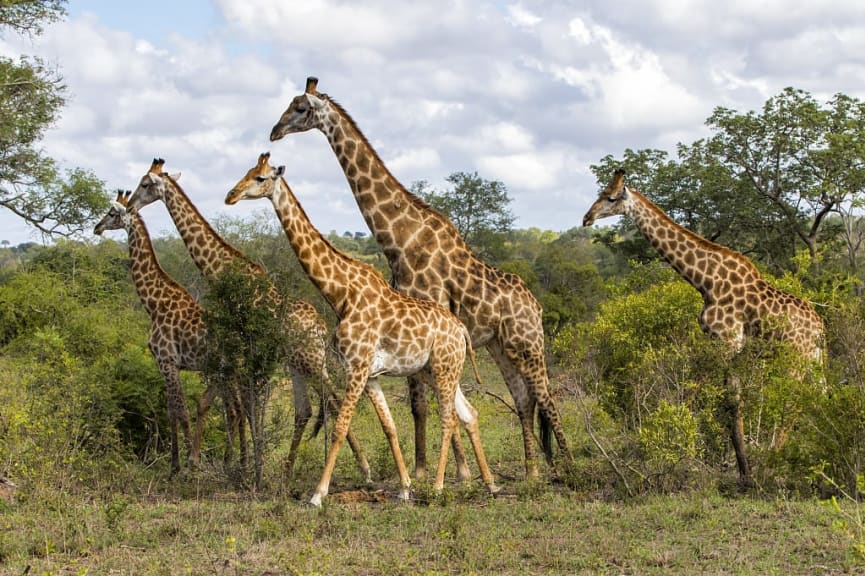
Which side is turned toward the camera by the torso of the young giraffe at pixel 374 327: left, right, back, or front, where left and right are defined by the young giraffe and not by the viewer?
left

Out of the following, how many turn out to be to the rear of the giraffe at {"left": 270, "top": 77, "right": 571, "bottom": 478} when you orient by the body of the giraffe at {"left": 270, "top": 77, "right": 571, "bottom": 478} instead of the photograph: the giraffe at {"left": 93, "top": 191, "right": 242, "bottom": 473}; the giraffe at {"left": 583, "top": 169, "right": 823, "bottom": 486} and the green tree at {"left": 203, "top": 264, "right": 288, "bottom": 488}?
1

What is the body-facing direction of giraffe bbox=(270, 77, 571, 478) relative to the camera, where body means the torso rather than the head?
to the viewer's left

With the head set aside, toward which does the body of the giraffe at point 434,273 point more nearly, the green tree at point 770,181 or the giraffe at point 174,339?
the giraffe

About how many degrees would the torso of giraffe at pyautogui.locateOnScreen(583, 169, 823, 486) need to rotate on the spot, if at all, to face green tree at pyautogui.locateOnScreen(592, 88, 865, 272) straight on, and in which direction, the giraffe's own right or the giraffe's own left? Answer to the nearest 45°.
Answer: approximately 90° to the giraffe's own right

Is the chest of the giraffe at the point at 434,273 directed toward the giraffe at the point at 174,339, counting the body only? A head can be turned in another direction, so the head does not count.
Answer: yes

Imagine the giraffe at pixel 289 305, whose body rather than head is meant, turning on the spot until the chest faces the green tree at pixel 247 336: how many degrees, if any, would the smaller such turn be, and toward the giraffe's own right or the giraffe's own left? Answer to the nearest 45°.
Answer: approximately 90° to the giraffe's own left

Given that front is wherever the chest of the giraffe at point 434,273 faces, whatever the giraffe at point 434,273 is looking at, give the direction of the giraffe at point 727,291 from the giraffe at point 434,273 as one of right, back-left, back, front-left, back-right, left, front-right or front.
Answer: back

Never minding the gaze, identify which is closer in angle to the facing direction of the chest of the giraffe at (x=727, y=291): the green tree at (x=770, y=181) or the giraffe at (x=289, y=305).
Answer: the giraffe

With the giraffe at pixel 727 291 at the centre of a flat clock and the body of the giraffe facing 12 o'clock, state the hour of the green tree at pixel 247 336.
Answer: The green tree is roughly at 11 o'clock from the giraffe.

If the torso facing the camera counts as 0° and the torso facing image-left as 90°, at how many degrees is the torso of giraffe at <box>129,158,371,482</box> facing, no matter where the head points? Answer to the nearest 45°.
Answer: approximately 90°

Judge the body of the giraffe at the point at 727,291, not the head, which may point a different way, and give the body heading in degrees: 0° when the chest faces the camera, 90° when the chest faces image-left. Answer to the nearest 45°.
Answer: approximately 90°

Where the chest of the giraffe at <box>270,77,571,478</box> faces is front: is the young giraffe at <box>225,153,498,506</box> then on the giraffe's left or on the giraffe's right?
on the giraffe's left
